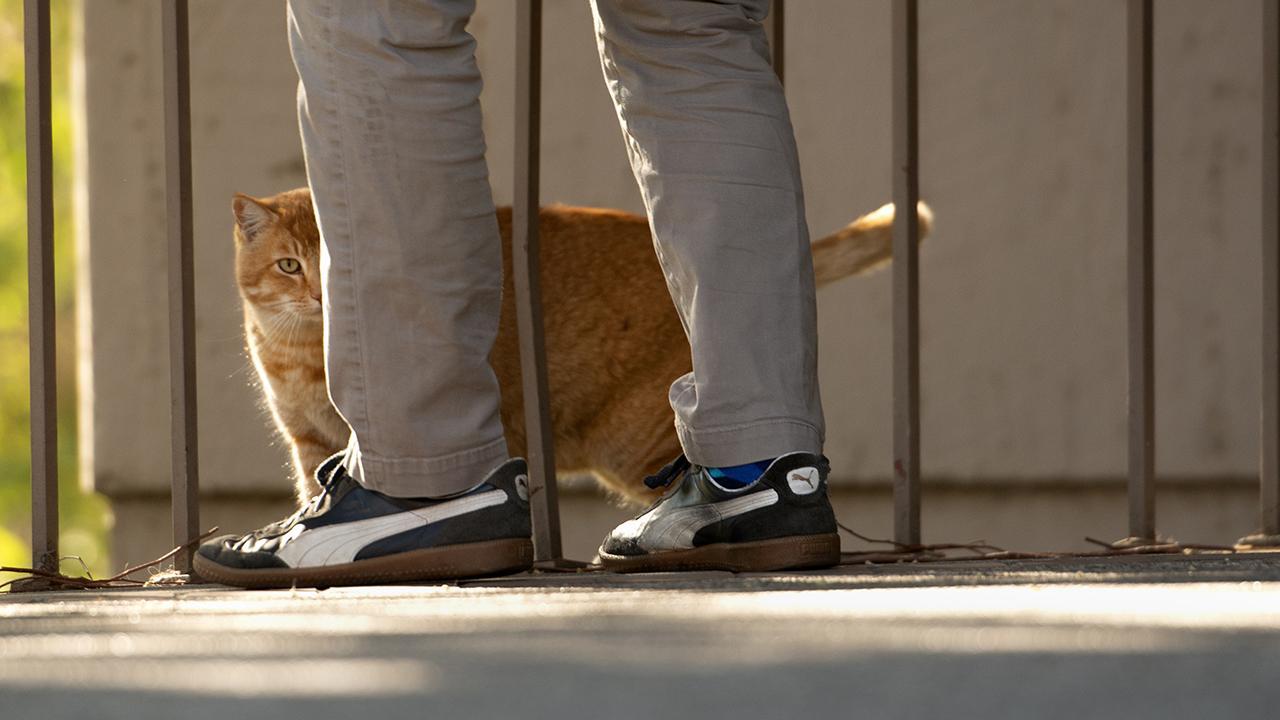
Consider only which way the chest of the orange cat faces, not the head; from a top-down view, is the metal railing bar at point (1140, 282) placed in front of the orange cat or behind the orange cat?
behind

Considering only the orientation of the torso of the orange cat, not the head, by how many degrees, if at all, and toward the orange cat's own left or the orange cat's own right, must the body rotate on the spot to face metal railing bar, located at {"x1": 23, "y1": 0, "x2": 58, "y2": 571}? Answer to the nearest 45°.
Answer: approximately 45° to the orange cat's own left

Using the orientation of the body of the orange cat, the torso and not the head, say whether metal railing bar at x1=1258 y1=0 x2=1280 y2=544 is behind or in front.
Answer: behind

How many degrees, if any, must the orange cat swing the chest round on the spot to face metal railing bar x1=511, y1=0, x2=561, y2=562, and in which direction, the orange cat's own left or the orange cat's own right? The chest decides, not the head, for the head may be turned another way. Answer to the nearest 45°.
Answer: approximately 90° to the orange cat's own left

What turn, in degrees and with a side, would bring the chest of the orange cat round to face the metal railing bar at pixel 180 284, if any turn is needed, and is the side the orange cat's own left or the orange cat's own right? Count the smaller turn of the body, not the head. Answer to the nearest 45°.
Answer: approximately 45° to the orange cat's own left

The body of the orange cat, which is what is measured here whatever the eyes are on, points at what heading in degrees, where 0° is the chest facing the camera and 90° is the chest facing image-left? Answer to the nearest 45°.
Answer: approximately 90°
